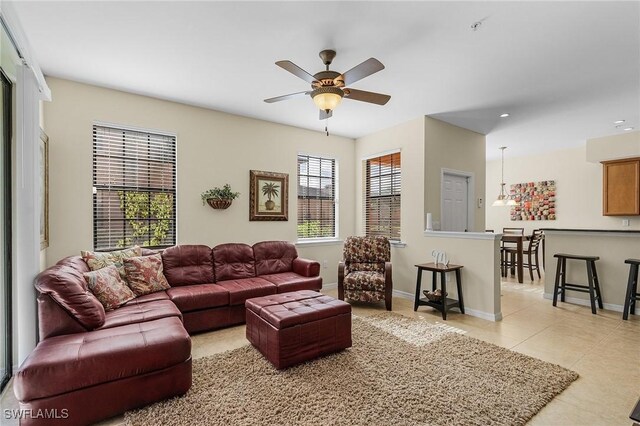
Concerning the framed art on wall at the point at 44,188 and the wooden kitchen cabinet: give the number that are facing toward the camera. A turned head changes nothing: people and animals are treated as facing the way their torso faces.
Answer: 1

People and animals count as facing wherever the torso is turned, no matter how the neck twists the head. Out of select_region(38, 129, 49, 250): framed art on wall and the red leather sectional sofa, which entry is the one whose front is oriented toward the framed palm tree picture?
the framed art on wall

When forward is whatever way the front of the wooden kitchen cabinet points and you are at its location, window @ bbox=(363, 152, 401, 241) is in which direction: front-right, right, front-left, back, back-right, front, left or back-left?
front-right

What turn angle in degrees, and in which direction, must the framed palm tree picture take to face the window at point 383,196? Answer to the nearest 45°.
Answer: approximately 45° to its left

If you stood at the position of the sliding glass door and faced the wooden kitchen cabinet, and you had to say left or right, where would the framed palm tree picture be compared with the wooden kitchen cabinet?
left

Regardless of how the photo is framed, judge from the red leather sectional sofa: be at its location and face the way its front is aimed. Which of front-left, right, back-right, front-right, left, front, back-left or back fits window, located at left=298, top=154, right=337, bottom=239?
left

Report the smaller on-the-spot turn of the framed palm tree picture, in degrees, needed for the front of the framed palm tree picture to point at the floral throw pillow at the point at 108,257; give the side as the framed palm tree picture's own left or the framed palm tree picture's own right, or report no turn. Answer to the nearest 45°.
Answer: approximately 90° to the framed palm tree picture's own right

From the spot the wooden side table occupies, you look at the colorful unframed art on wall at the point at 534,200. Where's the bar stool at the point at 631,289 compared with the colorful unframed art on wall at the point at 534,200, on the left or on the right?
right

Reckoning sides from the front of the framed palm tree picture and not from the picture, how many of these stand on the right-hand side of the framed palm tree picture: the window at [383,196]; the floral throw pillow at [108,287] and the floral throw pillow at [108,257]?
2

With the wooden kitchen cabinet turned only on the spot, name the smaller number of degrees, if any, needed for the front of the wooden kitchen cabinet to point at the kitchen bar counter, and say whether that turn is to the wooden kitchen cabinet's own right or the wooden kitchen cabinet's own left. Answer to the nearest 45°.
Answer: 0° — it already faces it

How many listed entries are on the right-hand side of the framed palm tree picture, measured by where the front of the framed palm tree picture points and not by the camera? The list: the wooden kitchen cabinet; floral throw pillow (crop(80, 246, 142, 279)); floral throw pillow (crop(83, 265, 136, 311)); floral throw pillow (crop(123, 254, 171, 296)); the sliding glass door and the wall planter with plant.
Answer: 5

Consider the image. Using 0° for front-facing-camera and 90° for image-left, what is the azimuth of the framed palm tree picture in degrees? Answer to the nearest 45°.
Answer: approximately 315°

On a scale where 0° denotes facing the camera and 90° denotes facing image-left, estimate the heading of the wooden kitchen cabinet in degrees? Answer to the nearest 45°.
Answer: approximately 0°

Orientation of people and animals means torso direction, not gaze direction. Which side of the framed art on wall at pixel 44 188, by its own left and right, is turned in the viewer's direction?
right
